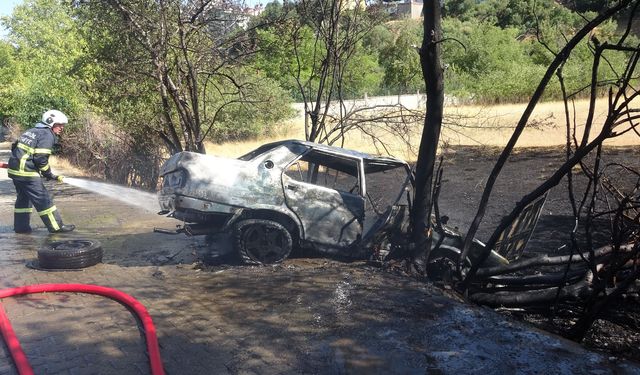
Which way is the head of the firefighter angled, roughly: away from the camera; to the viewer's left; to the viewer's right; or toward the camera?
to the viewer's right

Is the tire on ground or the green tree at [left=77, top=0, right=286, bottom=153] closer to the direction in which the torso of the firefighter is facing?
the green tree

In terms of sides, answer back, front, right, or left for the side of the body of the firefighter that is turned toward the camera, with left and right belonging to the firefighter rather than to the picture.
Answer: right

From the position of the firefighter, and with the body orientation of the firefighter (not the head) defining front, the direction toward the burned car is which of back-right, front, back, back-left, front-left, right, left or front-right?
front-right

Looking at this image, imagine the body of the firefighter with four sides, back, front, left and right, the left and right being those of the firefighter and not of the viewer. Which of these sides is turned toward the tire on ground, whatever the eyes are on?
right

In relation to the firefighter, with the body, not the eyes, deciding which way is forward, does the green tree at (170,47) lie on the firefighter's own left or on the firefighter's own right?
on the firefighter's own left

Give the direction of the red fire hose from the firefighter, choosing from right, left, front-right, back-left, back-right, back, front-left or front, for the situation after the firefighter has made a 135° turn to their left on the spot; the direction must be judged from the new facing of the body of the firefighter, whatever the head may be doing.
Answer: back-left

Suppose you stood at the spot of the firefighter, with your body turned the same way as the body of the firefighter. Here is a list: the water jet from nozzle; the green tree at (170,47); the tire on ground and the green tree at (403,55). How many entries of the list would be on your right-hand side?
1

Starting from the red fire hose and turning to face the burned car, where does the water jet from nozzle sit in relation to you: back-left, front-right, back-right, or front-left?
front-left

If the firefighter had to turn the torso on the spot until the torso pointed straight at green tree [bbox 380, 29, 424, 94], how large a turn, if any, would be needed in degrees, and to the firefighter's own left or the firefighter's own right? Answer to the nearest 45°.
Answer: approximately 45° to the firefighter's own left

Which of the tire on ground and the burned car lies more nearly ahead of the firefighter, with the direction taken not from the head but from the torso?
the burned car
